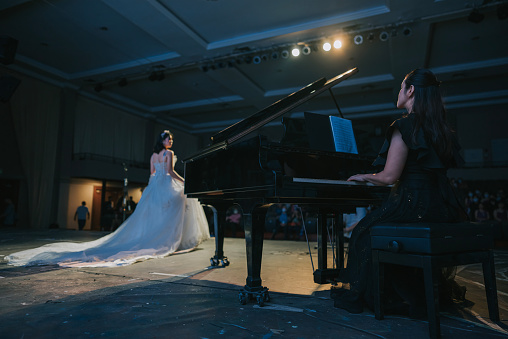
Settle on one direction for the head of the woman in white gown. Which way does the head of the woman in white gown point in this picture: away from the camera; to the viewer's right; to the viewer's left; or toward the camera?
to the viewer's right

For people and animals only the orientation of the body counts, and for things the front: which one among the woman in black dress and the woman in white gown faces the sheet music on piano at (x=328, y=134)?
the woman in black dress

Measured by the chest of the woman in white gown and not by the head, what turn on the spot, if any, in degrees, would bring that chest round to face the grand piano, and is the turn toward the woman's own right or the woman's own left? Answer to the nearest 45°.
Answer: approximately 135° to the woman's own right

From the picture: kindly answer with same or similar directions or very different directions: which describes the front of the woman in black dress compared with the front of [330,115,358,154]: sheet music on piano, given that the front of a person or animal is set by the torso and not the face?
very different directions

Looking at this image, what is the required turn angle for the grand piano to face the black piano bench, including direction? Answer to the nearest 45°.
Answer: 0° — it already faces it

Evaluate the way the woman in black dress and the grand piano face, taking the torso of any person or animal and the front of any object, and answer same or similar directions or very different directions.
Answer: very different directions

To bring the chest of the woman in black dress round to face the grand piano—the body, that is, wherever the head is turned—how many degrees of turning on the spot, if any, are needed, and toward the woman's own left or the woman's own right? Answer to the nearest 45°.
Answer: approximately 45° to the woman's own left

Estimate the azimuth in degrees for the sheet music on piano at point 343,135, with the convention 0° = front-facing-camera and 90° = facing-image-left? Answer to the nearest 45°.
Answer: approximately 315°

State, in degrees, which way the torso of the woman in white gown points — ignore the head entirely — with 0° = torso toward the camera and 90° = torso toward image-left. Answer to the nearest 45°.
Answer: approximately 225°
